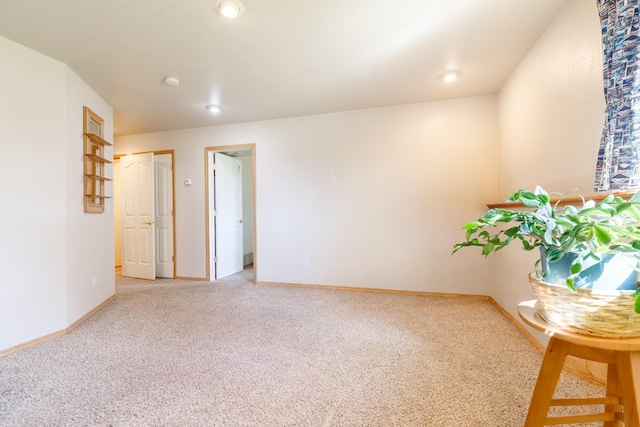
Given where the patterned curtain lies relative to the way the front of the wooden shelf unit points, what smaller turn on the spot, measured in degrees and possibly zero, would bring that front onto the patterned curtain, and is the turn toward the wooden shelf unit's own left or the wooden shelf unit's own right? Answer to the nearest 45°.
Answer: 0° — it already faces it

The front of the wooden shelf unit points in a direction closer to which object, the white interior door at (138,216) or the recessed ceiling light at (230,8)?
the recessed ceiling light

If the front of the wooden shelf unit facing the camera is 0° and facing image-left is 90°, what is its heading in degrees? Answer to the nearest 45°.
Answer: approximately 315°

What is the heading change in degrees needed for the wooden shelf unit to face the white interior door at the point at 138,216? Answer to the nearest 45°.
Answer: approximately 135° to its left

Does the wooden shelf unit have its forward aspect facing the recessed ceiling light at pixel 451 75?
yes

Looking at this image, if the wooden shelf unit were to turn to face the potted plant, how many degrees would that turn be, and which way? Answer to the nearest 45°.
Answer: approximately 45° to its right

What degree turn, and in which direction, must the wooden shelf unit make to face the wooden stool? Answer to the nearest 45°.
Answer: approximately 45° to its right

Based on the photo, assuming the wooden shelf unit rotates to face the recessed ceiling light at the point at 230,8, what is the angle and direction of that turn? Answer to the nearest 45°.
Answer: approximately 45° to its right

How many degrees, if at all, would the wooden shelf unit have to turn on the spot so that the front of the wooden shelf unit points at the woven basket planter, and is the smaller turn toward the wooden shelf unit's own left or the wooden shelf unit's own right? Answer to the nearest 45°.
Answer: approximately 45° to the wooden shelf unit's own right
